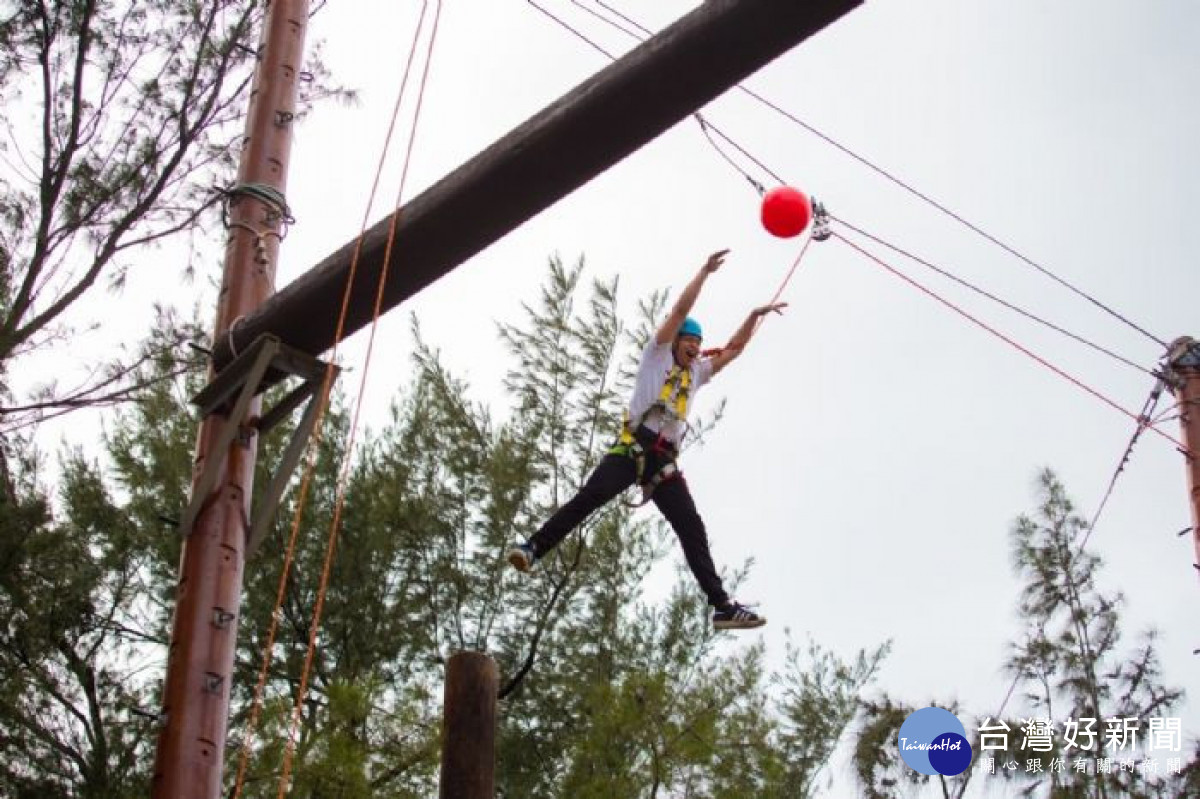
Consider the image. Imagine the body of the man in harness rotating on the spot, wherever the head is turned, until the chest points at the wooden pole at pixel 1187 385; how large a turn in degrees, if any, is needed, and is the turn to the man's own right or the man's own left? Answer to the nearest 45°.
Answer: approximately 90° to the man's own left

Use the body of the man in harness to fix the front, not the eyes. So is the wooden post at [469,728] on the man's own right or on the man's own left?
on the man's own right

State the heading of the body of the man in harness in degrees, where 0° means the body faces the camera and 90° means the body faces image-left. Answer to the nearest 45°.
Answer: approximately 315°
